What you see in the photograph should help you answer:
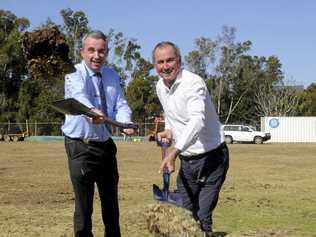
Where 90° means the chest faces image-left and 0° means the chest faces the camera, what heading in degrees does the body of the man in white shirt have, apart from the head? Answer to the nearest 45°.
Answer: approximately 45°

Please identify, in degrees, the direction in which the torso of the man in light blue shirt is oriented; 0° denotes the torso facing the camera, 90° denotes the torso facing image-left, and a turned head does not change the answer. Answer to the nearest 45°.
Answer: approximately 0°
